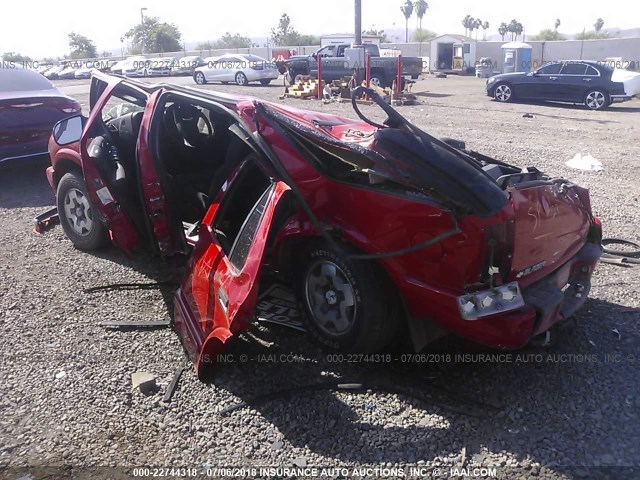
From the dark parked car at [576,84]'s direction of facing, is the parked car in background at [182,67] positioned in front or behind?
in front

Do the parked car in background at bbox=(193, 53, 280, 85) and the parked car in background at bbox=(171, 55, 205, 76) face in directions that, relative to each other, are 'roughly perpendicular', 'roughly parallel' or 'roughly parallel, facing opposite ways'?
roughly perpendicular

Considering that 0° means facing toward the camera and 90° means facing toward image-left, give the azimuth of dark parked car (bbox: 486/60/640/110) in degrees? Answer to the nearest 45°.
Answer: approximately 90°

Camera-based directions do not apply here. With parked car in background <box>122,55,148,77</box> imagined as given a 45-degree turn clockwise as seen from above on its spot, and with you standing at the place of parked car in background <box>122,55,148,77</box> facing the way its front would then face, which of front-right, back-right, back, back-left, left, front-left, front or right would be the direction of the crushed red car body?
left

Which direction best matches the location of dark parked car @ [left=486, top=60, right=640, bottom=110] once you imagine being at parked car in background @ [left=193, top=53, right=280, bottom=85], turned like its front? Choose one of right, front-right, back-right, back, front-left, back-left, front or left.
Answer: back

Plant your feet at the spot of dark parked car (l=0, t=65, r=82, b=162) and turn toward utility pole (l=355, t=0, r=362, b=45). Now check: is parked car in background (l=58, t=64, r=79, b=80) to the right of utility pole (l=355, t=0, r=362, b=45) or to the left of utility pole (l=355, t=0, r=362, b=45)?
left

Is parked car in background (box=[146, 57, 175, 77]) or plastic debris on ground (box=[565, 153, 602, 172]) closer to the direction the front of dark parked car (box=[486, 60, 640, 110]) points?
the parked car in background

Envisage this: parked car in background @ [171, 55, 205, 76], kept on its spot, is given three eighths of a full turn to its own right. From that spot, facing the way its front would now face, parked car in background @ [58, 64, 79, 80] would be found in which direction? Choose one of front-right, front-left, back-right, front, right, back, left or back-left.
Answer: front-left
